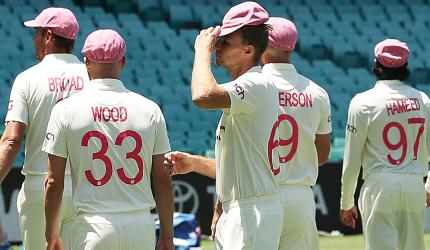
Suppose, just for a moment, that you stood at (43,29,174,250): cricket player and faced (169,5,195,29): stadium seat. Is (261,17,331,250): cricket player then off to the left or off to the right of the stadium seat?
right

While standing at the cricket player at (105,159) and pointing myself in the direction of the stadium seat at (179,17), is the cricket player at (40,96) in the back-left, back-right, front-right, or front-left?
front-left

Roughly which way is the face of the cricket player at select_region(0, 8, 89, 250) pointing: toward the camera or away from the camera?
away from the camera

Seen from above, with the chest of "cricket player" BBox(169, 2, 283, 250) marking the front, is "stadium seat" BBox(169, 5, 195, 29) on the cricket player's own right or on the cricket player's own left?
on the cricket player's own right

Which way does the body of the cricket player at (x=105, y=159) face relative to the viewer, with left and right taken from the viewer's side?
facing away from the viewer

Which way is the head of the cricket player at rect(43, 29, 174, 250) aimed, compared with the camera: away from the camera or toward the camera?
away from the camera

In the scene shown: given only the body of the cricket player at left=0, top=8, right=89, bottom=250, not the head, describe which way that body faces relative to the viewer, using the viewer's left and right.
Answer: facing away from the viewer and to the left of the viewer

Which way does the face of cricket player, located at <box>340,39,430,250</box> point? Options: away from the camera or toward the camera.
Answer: away from the camera

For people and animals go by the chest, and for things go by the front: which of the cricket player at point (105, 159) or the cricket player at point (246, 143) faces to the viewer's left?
the cricket player at point (246, 143)
